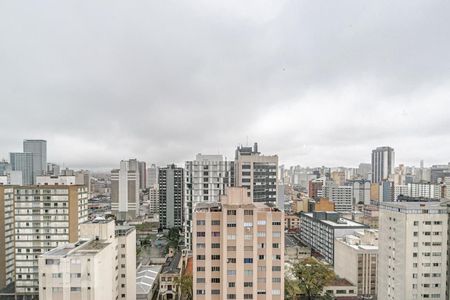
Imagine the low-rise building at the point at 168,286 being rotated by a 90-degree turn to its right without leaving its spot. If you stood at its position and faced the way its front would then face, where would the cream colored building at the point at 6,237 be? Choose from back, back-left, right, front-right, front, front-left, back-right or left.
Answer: front

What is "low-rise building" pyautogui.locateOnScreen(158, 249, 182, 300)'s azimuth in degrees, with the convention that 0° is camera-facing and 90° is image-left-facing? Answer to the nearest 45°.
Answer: approximately 0°

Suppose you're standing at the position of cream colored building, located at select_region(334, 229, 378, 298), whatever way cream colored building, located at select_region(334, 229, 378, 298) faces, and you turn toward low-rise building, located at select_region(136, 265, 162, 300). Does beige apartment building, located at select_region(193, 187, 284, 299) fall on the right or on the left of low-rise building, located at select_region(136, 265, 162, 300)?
left

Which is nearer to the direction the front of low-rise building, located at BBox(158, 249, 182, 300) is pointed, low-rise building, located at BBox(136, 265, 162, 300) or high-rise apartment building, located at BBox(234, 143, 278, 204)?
the low-rise building
